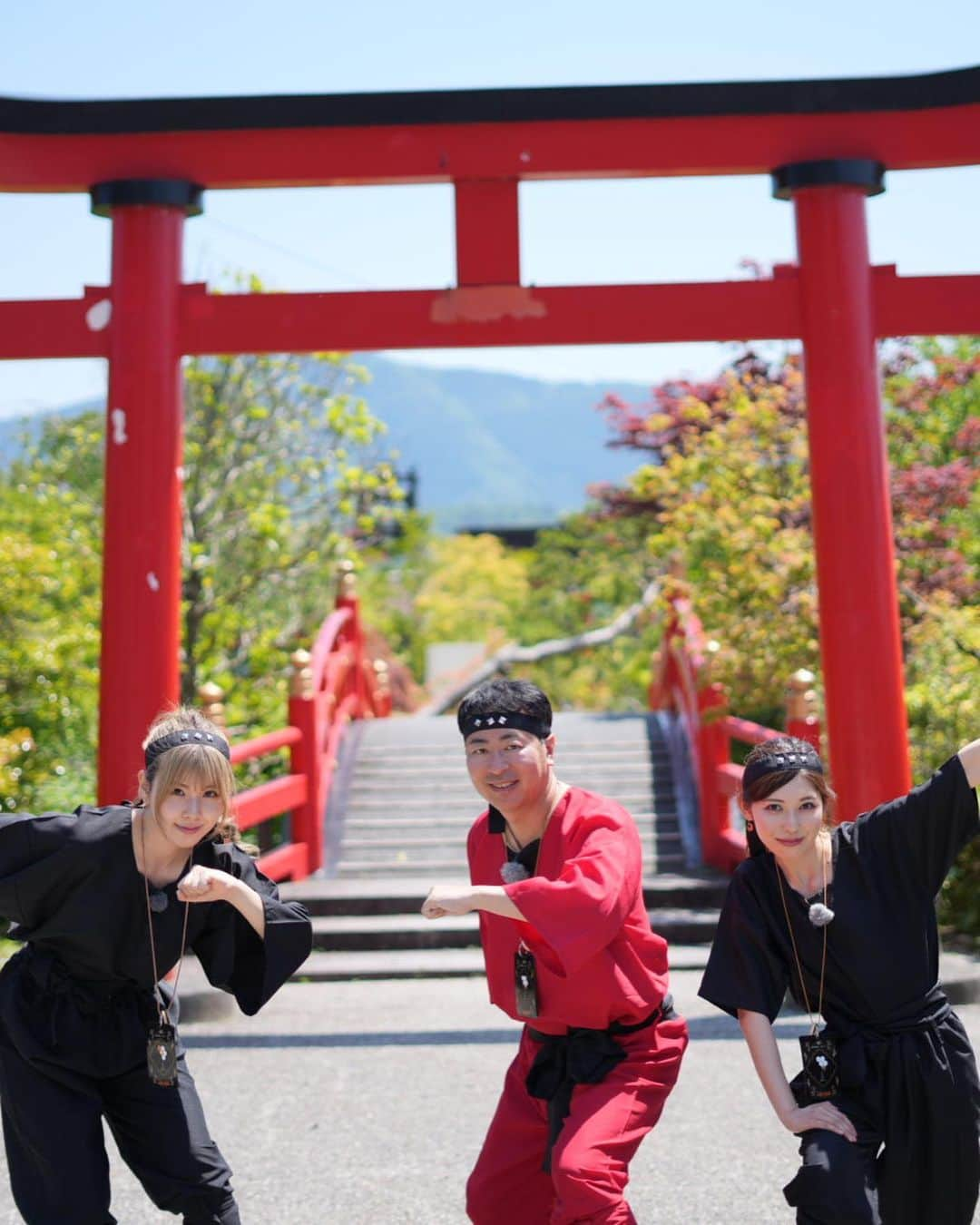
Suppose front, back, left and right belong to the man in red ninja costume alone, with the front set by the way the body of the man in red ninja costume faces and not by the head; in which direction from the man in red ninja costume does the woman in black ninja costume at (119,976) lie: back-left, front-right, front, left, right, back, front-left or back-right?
front-right

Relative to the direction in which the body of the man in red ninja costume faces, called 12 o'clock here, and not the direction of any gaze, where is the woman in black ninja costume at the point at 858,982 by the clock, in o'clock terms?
The woman in black ninja costume is roughly at 8 o'clock from the man in red ninja costume.

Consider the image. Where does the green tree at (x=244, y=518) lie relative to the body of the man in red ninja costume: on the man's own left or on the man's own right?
on the man's own right

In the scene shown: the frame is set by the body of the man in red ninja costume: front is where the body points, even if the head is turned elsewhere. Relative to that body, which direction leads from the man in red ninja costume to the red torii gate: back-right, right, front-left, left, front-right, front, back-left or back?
back-right

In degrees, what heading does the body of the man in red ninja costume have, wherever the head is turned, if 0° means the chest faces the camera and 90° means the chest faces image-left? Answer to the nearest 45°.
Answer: approximately 45°

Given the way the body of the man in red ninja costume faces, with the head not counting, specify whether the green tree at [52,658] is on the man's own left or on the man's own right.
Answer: on the man's own right
